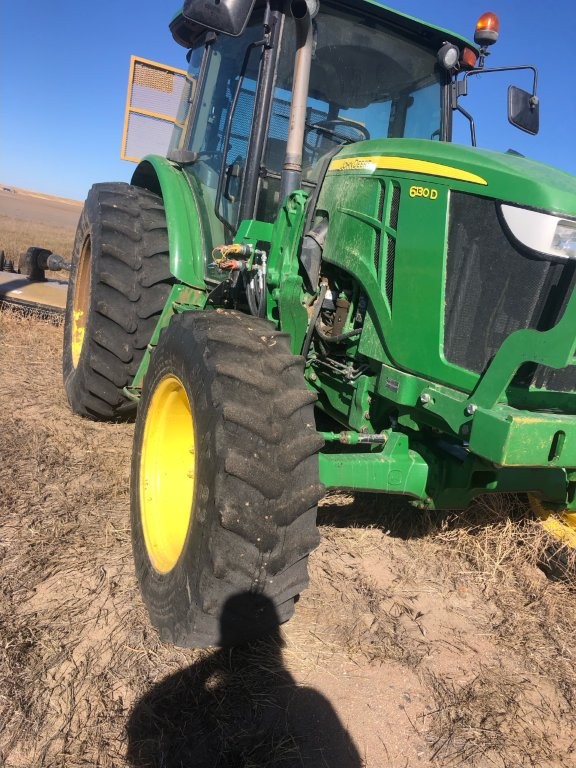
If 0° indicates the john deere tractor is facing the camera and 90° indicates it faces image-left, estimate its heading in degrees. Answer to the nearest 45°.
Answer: approximately 315°
